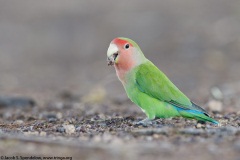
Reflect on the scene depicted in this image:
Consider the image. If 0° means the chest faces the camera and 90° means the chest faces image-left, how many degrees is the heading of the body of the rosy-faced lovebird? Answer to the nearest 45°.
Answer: approximately 90°

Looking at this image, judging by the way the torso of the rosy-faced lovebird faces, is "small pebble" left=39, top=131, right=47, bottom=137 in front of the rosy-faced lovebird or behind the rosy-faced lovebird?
in front

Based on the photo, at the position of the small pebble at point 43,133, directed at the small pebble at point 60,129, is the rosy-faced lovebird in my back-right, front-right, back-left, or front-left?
front-right

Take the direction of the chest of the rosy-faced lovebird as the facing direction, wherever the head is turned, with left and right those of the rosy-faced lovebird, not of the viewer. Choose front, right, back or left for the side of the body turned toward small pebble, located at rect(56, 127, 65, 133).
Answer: front

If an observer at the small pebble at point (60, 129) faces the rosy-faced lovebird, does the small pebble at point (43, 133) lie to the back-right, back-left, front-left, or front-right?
back-right
